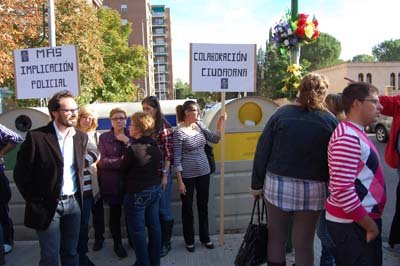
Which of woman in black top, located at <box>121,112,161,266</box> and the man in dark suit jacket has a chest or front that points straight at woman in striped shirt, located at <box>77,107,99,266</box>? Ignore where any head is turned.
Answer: the woman in black top

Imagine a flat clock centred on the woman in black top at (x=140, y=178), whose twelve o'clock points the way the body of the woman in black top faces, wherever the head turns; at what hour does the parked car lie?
The parked car is roughly at 3 o'clock from the woman in black top.

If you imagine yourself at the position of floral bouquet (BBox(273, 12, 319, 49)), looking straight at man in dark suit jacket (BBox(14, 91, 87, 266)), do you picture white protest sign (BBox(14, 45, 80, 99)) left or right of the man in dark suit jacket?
right

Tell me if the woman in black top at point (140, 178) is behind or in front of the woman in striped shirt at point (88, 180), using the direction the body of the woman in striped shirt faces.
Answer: in front

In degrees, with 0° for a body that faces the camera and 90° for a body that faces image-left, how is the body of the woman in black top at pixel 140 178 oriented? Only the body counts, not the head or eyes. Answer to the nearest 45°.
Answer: approximately 135°

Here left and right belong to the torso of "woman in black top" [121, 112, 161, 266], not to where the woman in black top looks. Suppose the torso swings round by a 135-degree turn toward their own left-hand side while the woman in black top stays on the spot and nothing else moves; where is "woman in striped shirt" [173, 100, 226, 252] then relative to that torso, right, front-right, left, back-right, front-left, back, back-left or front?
back-left

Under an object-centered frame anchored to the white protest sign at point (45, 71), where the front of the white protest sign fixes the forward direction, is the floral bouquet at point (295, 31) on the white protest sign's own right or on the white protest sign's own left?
on the white protest sign's own left
